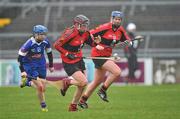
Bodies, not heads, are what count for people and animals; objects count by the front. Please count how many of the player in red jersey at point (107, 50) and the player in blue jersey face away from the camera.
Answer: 0

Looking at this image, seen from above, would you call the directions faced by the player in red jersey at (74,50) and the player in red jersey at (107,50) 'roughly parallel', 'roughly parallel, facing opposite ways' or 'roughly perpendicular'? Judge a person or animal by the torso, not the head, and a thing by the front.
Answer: roughly parallel

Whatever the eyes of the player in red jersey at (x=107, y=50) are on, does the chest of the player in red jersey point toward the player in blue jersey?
no

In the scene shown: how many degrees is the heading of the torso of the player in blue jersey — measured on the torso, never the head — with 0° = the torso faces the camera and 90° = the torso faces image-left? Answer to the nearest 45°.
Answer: approximately 315°

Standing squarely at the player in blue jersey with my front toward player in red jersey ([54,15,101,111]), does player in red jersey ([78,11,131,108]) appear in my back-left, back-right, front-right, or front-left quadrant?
front-left
